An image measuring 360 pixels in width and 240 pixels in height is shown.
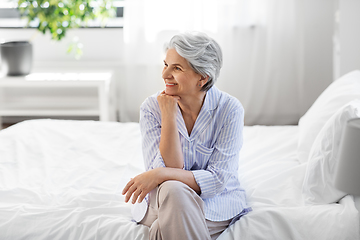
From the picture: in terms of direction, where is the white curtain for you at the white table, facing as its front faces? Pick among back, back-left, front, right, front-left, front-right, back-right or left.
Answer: left

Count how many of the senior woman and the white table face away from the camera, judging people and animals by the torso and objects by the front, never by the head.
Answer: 0

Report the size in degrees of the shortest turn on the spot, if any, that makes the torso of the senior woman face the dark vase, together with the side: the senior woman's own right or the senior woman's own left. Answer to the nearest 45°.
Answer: approximately 90° to the senior woman's own right

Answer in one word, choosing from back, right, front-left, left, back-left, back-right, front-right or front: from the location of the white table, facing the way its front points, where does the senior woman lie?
front

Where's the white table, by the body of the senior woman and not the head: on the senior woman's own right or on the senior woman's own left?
on the senior woman's own right

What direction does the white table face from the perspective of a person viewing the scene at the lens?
facing the viewer

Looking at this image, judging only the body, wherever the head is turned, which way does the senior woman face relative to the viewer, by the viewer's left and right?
facing the viewer and to the left of the viewer

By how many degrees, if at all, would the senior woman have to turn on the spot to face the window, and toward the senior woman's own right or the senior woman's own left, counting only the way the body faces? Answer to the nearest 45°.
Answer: approximately 90° to the senior woman's own right

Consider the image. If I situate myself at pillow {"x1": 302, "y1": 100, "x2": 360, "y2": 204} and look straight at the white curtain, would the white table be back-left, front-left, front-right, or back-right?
front-left
